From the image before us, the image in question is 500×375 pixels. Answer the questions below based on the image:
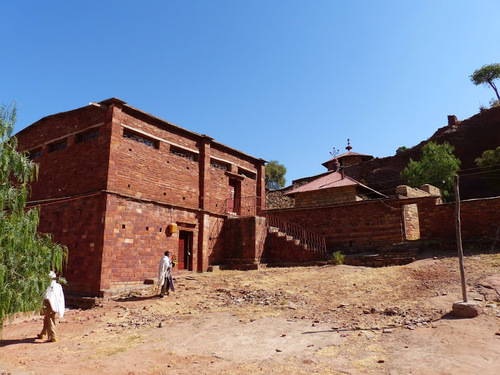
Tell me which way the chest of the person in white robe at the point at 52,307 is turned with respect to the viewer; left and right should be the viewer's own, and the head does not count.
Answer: facing to the left of the viewer

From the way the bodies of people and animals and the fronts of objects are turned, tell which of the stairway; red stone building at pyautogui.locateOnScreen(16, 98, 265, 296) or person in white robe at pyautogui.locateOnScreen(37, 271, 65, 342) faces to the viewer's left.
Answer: the person in white robe

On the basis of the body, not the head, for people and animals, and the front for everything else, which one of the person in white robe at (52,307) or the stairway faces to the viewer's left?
the person in white robe

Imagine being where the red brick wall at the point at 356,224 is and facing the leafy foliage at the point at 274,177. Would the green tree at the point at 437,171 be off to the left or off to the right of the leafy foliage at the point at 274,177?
right

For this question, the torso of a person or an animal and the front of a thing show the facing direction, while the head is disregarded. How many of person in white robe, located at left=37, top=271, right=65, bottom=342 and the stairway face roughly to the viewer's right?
1

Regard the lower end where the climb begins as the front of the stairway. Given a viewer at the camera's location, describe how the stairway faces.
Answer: facing to the right of the viewer

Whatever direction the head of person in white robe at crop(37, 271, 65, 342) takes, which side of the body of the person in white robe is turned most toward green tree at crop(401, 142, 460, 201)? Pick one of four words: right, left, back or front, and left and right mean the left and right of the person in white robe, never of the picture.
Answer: back
